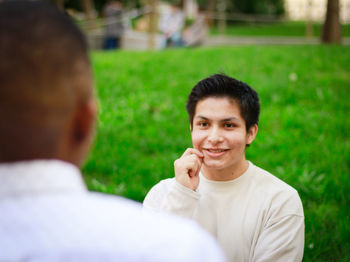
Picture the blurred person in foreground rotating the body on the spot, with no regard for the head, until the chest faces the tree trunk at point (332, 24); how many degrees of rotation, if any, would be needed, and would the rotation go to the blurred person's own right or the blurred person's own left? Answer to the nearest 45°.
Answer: approximately 45° to the blurred person's own right

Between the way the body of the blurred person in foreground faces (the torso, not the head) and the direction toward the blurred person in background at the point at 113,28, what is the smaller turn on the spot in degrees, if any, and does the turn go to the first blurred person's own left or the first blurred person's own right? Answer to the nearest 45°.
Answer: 0° — they already face them

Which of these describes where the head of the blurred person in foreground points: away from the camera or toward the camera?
away from the camera

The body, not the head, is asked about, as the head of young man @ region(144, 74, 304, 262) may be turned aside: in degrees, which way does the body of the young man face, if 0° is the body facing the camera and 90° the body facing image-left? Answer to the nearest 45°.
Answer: approximately 0°

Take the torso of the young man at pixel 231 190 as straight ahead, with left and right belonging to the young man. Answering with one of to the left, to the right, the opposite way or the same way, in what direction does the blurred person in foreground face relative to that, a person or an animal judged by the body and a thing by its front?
the opposite way

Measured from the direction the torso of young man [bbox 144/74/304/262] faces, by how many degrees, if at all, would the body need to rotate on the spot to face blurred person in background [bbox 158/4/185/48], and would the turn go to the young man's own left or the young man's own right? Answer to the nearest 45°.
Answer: approximately 180°

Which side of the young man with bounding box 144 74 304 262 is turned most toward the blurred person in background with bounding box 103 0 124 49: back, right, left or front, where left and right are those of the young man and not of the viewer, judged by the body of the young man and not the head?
back

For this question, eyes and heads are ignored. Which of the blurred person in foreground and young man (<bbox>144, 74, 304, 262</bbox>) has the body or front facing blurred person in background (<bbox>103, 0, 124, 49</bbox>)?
the blurred person in foreground

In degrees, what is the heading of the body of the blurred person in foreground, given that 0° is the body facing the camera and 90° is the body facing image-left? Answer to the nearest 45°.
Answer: approximately 180°

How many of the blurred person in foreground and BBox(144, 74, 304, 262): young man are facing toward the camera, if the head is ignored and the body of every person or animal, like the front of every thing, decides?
1
